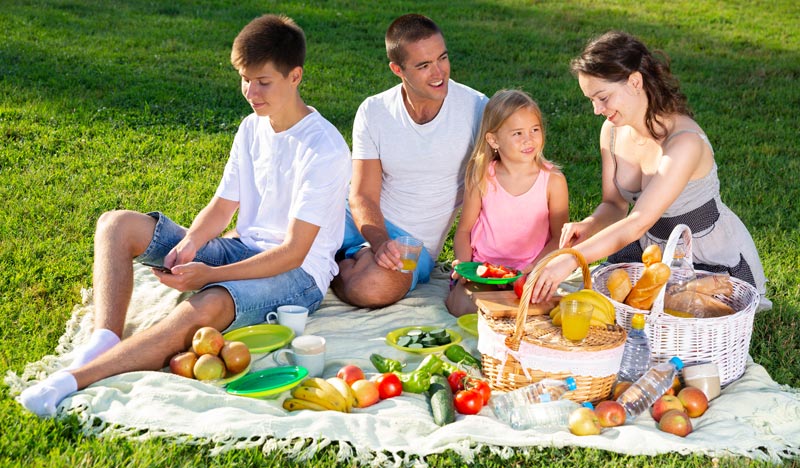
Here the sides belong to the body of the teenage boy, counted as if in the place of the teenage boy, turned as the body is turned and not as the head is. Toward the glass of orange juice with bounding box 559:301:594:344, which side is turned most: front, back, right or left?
left

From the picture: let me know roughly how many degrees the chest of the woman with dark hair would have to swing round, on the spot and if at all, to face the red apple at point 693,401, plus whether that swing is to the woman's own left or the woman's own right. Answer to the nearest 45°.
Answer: approximately 45° to the woman's own left

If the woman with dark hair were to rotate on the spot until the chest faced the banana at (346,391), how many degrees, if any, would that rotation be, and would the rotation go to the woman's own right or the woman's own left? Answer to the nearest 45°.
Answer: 0° — they already face it

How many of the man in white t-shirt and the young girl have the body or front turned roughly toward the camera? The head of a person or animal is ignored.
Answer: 2

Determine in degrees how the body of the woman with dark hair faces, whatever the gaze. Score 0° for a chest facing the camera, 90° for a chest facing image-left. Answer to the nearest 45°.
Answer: approximately 45°

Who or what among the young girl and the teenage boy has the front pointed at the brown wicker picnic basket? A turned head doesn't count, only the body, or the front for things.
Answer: the young girl

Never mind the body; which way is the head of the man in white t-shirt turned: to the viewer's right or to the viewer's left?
to the viewer's right

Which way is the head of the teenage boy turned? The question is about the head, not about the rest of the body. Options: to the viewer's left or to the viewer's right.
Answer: to the viewer's left

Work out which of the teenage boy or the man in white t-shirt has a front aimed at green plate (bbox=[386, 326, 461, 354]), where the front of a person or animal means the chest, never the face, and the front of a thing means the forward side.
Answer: the man in white t-shirt

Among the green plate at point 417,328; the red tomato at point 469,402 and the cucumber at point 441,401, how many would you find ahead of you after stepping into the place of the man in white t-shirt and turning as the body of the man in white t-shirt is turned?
3
